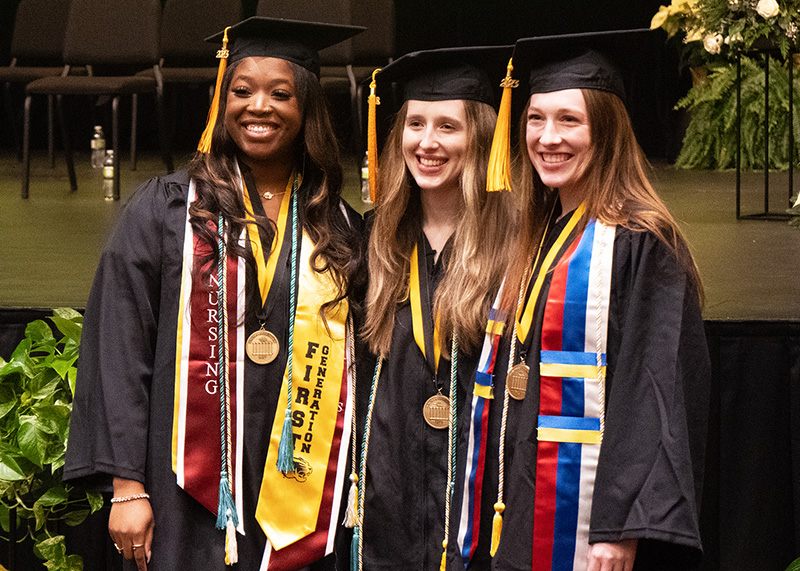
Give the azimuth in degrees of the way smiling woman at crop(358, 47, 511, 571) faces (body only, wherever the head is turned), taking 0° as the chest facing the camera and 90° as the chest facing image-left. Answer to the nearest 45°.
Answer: approximately 0°

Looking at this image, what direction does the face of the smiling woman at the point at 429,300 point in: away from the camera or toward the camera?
toward the camera

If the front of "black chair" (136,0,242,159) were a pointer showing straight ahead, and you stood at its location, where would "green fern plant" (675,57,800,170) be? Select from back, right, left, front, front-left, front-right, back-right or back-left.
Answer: back-left

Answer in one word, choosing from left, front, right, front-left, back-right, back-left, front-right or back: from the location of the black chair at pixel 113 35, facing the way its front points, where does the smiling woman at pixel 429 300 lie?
front-left

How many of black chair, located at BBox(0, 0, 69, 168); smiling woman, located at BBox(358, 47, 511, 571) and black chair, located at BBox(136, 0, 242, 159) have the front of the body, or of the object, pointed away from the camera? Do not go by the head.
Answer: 0

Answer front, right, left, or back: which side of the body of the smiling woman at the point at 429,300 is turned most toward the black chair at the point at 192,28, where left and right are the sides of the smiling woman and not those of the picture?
back

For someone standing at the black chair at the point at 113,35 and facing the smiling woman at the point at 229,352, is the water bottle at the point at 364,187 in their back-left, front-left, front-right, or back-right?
front-left

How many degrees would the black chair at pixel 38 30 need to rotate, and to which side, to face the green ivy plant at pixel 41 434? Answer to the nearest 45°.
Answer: approximately 45° to its left

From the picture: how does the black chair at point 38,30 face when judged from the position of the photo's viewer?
facing the viewer and to the left of the viewer

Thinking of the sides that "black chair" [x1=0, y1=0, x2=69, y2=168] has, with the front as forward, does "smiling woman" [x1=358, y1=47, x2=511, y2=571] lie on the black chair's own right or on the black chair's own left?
on the black chair's own left

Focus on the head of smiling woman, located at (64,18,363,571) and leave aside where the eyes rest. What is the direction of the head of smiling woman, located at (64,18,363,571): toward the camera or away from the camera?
toward the camera

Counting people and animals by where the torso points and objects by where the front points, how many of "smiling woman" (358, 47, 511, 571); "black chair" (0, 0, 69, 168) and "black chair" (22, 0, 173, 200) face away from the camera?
0
